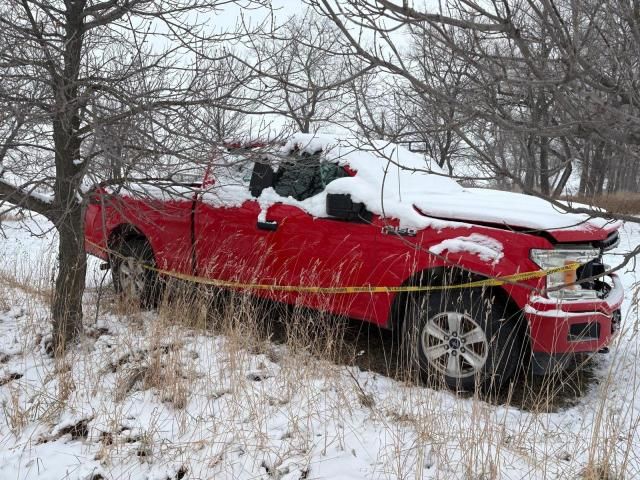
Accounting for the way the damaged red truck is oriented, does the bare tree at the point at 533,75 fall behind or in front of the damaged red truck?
in front

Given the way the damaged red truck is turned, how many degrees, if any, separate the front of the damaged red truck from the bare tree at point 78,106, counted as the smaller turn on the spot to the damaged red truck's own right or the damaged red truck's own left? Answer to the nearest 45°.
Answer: approximately 135° to the damaged red truck's own right

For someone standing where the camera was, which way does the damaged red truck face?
facing the viewer and to the right of the viewer
